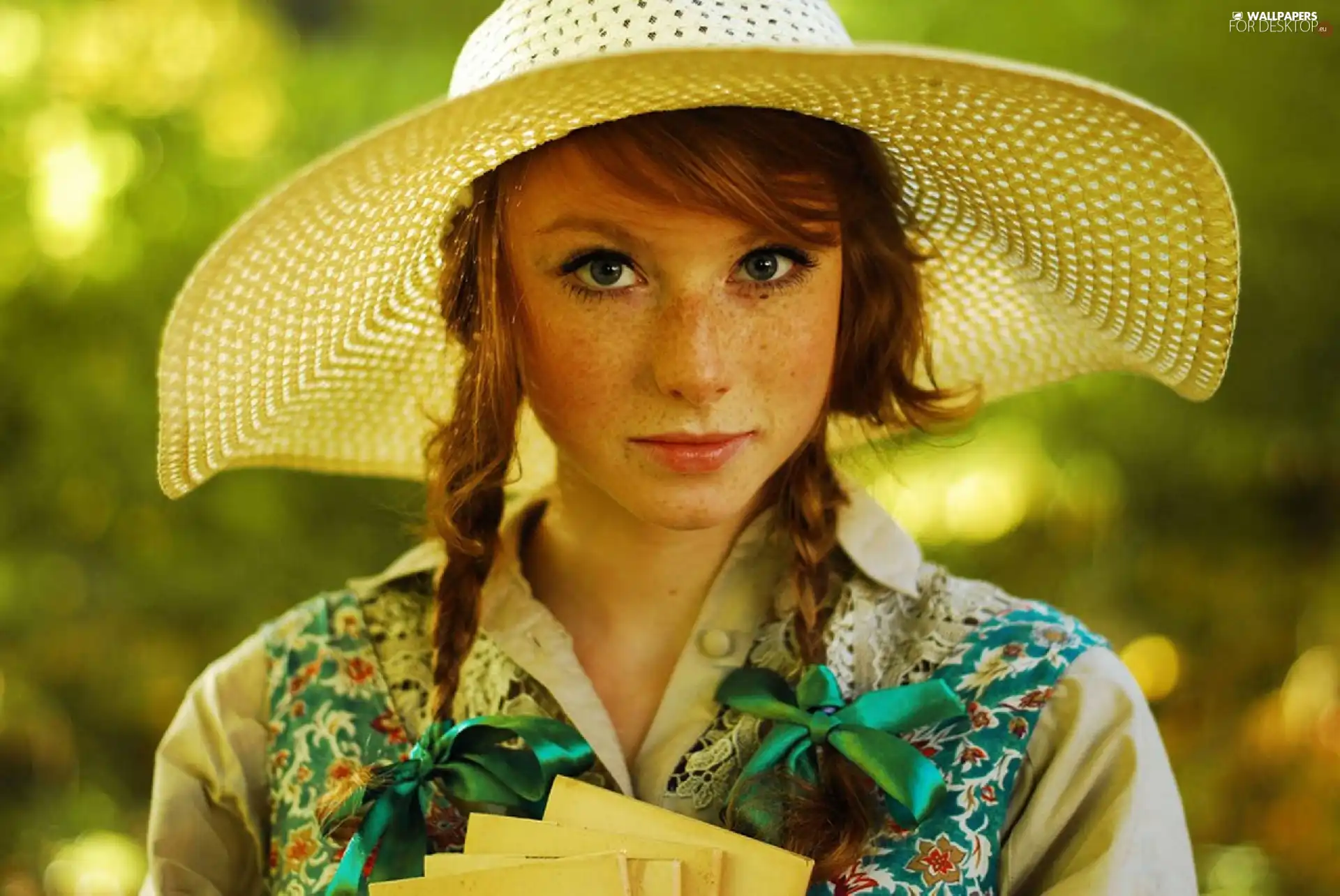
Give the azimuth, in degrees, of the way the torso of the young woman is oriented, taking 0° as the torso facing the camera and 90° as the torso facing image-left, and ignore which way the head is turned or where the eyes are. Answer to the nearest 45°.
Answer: approximately 0°
